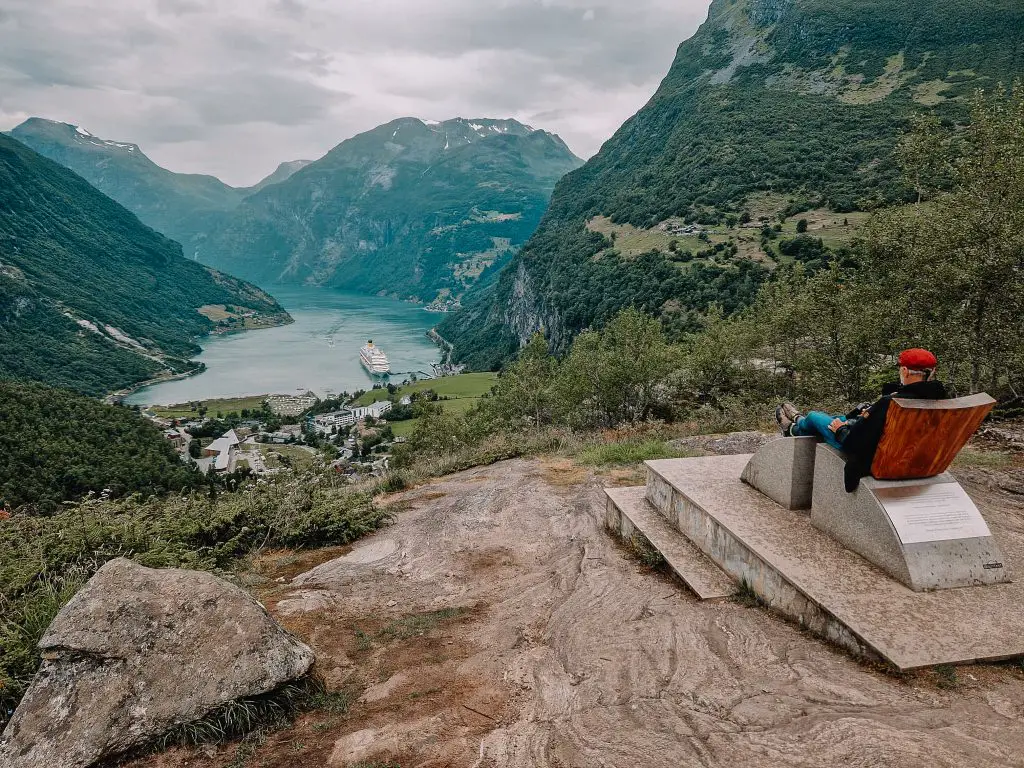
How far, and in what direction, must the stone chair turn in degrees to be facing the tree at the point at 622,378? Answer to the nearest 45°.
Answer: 0° — it already faces it

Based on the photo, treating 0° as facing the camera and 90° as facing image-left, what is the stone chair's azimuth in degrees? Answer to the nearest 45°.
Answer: approximately 135°

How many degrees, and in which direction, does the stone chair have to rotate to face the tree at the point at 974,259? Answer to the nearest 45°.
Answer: approximately 45° to its right

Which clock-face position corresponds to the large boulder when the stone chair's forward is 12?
The large boulder is roughly at 9 o'clock from the stone chair.

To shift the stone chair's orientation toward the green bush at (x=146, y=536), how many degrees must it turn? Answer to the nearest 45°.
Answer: approximately 45° to its left

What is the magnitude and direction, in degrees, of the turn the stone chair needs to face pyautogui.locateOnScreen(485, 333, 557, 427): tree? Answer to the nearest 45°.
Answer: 0° — it already faces it

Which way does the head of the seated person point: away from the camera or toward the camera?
away from the camera
